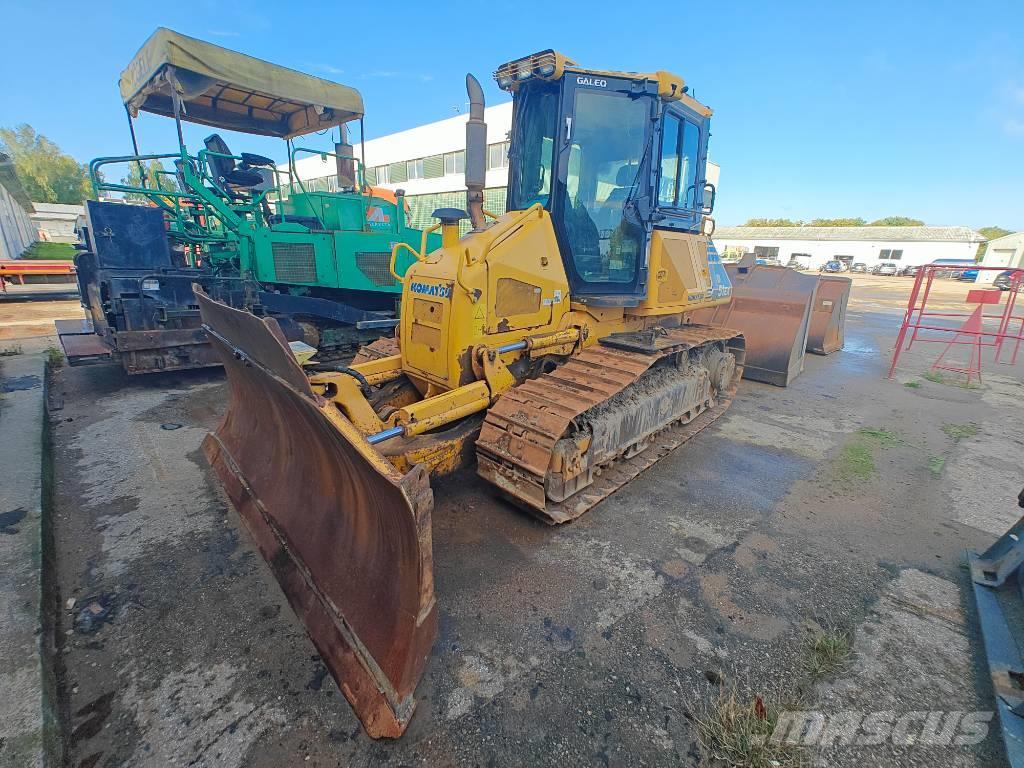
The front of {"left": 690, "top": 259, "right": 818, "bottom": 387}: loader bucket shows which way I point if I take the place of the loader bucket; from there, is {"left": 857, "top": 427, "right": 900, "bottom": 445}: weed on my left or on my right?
on my left

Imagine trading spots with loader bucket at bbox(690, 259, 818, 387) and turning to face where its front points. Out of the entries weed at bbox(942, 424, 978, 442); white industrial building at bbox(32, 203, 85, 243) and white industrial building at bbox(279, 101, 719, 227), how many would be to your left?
1

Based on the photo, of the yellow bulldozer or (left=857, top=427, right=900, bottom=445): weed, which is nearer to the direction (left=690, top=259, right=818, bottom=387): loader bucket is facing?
the yellow bulldozer

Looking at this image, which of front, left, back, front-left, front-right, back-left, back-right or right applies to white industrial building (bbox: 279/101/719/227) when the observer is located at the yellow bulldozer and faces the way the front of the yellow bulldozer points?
back-right

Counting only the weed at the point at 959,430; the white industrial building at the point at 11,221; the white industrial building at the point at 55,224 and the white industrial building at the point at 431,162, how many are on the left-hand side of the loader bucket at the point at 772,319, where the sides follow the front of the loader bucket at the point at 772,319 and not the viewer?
1

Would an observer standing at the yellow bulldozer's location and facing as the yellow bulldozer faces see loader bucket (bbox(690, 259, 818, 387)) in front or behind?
behind

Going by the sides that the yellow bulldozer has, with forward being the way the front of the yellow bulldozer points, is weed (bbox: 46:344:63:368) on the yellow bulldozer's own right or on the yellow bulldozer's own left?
on the yellow bulldozer's own right

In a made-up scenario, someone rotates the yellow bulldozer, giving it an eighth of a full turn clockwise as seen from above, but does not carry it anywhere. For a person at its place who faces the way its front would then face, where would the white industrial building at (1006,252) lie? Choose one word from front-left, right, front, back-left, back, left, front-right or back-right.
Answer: back-right

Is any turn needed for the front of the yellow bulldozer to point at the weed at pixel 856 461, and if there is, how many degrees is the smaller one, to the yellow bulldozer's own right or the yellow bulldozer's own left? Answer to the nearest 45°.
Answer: approximately 135° to the yellow bulldozer's own left

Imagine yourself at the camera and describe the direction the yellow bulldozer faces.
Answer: facing the viewer and to the left of the viewer

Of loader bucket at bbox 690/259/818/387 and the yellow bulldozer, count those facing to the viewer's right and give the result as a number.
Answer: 0
